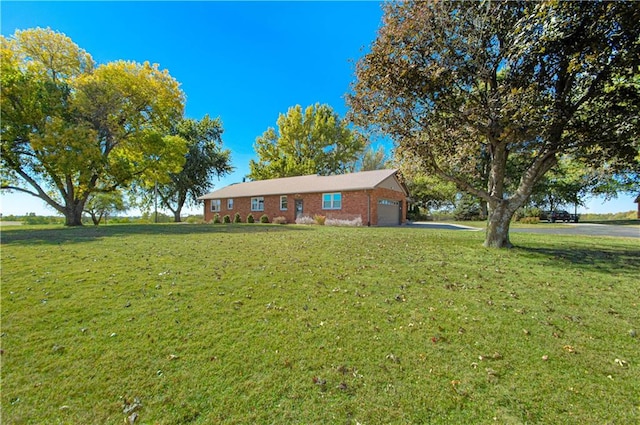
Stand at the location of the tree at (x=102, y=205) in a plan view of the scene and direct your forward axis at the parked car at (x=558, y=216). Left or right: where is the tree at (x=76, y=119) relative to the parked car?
right

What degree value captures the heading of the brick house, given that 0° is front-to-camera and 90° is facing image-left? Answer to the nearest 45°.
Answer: approximately 45°

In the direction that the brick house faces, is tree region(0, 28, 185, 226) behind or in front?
in front

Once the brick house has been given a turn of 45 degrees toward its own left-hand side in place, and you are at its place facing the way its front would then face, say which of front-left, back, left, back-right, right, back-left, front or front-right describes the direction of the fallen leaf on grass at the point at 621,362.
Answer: front

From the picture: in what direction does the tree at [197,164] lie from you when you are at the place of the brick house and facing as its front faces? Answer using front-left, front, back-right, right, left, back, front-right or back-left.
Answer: right
